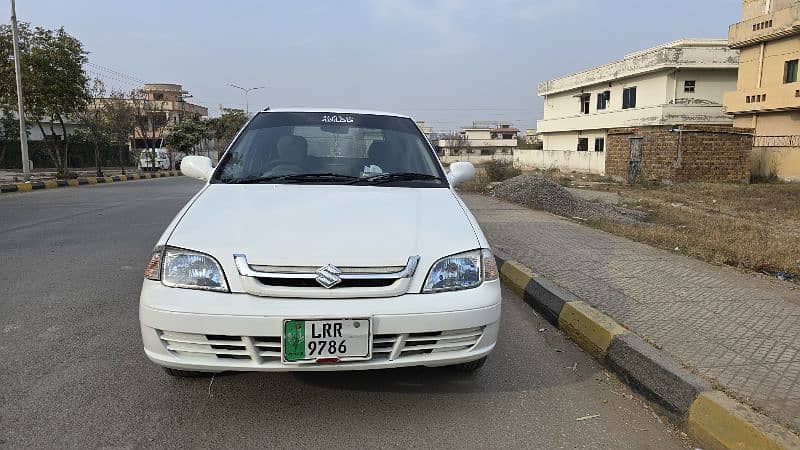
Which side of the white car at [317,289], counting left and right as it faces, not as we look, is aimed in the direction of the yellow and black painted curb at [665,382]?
left

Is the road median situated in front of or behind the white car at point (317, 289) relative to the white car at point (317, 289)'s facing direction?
behind

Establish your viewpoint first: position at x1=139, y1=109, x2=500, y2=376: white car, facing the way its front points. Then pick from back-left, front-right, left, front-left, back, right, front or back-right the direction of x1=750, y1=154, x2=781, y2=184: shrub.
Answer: back-left

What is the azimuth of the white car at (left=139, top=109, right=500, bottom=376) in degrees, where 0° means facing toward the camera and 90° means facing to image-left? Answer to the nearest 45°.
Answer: approximately 0°

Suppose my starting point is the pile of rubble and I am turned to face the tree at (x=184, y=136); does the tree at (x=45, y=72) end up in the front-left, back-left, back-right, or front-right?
front-left

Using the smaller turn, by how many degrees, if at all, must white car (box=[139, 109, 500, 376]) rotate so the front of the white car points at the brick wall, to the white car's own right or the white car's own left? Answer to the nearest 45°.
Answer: approximately 135° to the white car's own left

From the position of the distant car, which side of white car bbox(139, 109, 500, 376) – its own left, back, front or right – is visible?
back

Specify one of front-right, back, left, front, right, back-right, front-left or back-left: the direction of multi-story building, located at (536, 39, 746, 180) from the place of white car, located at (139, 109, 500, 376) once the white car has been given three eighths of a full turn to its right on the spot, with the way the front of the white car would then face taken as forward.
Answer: right

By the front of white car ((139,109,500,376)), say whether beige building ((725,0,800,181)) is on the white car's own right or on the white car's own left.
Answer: on the white car's own left

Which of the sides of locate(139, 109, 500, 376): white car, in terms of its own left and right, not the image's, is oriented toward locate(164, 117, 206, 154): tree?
back
